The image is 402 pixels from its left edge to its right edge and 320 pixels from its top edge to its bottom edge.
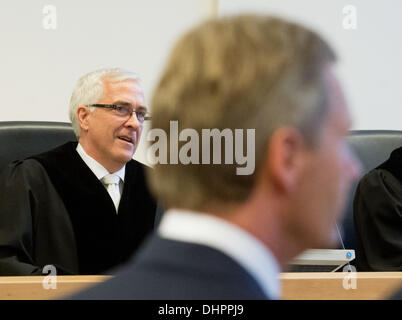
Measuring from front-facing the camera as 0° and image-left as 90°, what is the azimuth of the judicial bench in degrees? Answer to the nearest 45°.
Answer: approximately 0°

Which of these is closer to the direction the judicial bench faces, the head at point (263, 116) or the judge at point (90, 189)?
the head

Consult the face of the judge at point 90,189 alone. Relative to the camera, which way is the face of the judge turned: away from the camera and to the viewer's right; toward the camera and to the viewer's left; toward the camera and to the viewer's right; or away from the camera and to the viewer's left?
toward the camera and to the viewer's right

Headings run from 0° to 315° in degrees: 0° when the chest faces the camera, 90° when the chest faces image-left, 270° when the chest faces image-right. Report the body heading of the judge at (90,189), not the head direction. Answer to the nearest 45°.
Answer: approximately 315°

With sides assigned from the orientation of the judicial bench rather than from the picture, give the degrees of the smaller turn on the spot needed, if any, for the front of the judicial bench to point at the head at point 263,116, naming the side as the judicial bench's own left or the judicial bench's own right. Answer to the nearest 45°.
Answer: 0° — it already faces it

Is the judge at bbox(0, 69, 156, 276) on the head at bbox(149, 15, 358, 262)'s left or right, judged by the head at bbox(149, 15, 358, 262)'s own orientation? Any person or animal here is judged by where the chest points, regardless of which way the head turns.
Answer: on its left

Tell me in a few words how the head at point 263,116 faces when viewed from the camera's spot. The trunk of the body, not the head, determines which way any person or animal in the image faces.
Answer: facing away from the viewer and to the right of the viewer

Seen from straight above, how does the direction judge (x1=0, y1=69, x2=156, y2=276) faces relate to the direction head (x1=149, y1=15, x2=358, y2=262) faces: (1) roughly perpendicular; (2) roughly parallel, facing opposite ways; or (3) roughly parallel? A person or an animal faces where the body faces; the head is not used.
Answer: roughly perpendicular
